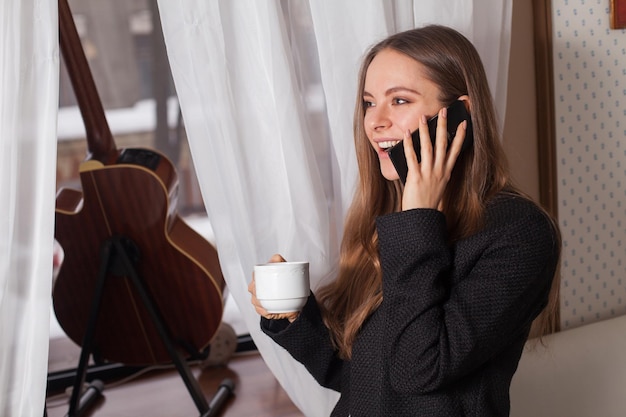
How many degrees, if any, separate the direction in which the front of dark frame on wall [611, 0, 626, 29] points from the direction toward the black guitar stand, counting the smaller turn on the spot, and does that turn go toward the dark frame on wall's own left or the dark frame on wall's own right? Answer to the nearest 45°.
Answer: approximately 45° to the dark frame on wall's own right

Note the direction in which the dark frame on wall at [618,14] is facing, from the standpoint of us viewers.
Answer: facing the viewer

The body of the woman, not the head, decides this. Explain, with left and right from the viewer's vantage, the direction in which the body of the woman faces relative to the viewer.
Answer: facing the viewer and to the left of the viewer
